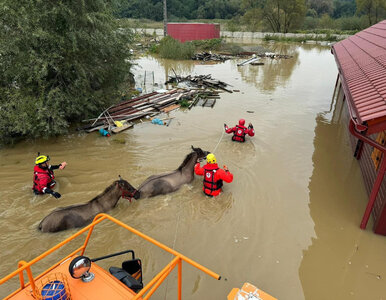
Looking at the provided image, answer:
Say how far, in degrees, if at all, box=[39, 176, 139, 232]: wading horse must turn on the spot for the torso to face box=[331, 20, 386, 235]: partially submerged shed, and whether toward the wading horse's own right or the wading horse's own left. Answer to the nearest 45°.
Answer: approximately 45° to the wading horse's own right

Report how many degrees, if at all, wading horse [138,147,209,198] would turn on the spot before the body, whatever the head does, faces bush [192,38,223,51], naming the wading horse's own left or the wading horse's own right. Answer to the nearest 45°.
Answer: approximately 45° to the wading horse's own left

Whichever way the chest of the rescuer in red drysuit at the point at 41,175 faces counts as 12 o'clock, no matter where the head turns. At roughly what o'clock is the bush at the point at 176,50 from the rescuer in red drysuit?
The bush is roughly at 10 o'clock from the rescuer in red drysuit.

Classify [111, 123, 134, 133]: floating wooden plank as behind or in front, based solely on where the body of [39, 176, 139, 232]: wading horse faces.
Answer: in front

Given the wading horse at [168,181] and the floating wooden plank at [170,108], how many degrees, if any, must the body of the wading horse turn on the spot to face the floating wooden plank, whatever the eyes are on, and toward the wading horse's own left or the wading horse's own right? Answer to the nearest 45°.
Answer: approximately 45° to the wading horse's own left

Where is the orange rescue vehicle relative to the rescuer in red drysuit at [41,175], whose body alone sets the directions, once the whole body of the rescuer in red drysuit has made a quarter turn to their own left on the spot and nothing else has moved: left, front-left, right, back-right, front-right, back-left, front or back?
back

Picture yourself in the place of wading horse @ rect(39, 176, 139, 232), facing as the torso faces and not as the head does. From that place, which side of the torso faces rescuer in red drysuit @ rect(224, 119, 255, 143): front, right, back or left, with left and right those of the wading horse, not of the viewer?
front

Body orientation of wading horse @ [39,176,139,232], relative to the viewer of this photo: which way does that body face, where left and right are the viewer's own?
facing away from the viewer and to the right of the viewer

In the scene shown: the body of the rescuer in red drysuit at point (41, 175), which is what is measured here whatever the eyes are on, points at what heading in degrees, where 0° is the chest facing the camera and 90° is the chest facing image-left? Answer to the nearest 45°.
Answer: approximately 270°

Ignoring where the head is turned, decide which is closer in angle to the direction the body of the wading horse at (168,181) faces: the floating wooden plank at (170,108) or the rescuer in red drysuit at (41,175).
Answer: the floating wooden plank
